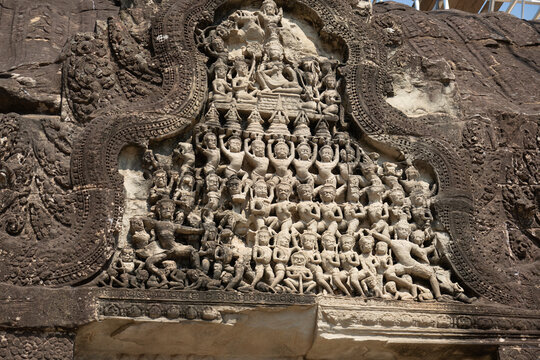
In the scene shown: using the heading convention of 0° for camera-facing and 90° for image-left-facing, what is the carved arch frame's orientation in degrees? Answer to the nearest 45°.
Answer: approximately 0°
